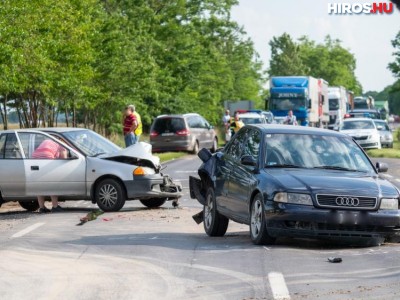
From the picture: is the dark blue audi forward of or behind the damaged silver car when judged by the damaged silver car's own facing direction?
forward

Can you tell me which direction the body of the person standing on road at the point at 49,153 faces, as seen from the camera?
to the viewer's right

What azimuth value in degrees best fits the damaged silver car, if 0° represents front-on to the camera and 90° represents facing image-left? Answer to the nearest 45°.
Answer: approximately 315°

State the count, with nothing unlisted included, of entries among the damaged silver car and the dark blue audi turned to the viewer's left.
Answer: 0

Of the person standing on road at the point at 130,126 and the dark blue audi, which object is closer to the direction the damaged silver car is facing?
the dark blue audi

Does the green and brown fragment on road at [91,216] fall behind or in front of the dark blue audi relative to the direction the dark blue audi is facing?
behind

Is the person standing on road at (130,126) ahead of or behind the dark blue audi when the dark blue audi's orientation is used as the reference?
behind

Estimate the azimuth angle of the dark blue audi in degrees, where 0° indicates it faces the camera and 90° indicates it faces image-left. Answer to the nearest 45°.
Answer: approximately 315°
